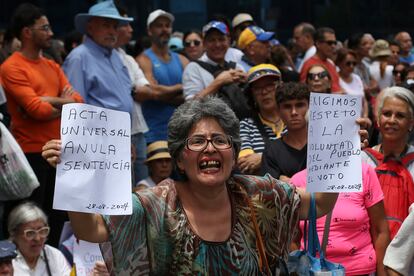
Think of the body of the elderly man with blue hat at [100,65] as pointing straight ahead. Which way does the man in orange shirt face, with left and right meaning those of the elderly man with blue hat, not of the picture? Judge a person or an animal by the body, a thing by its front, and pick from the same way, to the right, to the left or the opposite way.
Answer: the same way

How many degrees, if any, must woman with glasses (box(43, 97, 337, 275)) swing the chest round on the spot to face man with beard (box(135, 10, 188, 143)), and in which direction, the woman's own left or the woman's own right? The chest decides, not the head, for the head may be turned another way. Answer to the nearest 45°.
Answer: approximately 180°

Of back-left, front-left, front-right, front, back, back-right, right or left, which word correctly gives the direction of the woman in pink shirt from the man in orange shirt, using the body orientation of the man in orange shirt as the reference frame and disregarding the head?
front

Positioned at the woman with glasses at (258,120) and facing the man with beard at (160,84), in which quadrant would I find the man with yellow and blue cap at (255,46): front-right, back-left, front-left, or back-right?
front-right

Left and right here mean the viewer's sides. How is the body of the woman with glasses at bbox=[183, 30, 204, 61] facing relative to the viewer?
facing the viewer

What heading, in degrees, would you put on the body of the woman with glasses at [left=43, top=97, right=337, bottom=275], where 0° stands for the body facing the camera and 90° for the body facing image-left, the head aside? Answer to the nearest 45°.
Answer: approximately 0°

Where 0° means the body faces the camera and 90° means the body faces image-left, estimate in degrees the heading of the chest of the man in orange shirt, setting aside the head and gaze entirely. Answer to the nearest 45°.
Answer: approximately 315°

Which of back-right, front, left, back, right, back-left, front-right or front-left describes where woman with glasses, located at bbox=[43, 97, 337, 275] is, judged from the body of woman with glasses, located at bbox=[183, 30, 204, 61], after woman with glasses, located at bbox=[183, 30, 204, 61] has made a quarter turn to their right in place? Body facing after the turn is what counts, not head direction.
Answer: left

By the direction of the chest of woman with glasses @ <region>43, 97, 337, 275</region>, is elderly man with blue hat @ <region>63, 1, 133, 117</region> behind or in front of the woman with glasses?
behind

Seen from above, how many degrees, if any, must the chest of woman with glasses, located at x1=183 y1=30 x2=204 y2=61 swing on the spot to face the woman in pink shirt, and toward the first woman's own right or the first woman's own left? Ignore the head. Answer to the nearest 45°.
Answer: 0° — they already face them

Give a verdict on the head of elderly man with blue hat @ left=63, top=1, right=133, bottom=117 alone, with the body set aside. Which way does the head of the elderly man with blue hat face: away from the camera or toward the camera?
toward the camera

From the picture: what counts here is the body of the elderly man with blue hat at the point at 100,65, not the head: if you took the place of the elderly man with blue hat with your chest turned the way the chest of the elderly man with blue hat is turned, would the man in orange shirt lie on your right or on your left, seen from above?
on your right

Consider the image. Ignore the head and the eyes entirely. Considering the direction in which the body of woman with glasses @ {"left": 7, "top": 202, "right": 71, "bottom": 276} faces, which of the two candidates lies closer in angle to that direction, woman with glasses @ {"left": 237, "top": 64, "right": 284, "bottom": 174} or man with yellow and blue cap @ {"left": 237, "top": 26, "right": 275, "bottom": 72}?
the woman with glasses

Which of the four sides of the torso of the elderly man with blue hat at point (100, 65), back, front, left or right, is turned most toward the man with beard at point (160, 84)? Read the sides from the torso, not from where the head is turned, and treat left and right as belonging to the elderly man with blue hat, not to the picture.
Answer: left

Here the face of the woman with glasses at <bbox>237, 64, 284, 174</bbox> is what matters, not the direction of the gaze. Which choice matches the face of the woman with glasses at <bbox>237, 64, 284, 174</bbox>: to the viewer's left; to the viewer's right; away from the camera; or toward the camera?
toward the camera

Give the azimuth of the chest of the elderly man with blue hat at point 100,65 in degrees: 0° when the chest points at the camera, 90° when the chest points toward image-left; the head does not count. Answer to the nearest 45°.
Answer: approximately 315°

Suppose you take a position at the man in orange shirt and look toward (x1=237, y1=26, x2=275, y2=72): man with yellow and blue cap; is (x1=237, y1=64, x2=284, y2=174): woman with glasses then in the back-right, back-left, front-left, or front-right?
front-right

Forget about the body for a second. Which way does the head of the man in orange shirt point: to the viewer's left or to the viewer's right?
to the viewer's right
